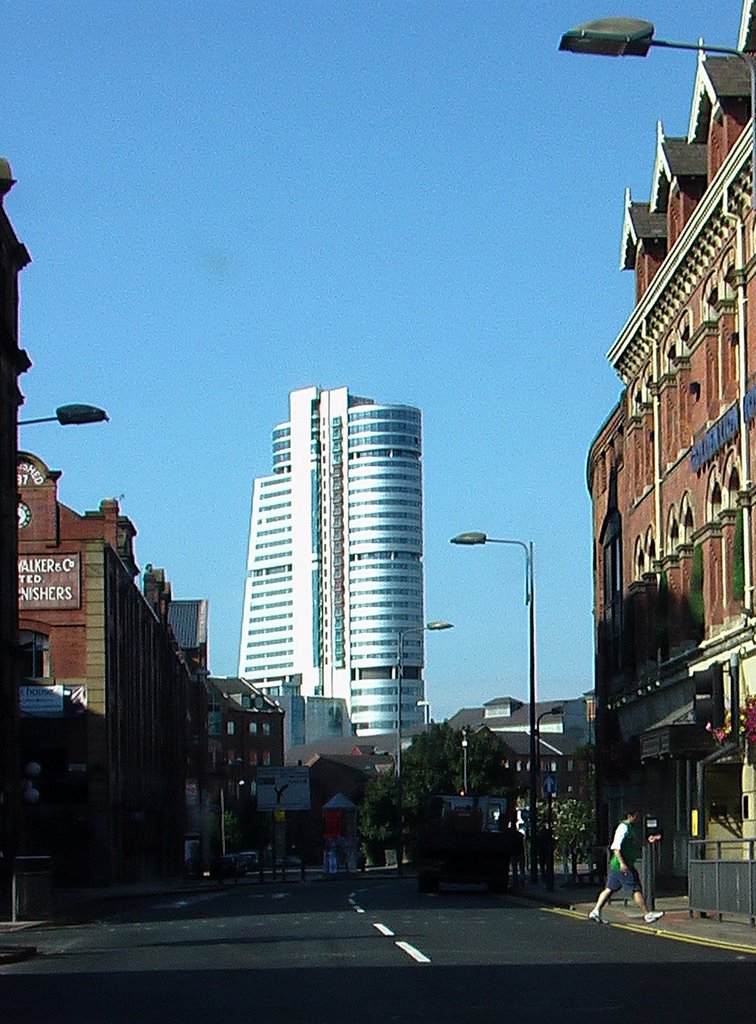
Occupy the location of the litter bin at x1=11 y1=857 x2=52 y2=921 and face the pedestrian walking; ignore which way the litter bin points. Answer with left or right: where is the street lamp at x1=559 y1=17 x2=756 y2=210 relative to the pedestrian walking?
right

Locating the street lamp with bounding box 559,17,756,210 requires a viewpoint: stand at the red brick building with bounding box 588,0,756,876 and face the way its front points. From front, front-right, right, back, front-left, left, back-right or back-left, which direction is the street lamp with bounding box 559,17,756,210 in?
left

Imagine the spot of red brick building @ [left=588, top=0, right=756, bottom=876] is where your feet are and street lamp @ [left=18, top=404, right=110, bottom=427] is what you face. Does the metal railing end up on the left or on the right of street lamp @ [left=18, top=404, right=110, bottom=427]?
left

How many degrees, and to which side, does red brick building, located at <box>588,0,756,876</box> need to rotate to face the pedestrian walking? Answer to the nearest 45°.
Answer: approximately 90° to its left

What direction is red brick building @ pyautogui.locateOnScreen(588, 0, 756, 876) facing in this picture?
to the viewer's left
